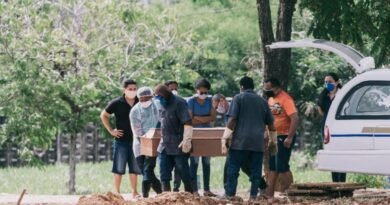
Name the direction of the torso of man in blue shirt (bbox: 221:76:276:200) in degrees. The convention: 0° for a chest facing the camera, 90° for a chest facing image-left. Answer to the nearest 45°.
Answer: approximately 180°

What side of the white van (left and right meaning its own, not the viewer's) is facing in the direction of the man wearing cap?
back

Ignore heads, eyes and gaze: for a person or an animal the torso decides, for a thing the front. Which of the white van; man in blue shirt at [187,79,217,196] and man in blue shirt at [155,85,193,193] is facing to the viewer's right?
the white van

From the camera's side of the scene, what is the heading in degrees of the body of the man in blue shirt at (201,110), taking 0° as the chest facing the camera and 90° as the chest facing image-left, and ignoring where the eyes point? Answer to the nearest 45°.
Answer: approximately 0°

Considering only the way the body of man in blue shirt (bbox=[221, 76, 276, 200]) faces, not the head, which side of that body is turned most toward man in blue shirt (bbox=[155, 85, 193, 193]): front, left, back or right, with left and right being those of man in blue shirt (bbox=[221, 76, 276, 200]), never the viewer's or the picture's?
left

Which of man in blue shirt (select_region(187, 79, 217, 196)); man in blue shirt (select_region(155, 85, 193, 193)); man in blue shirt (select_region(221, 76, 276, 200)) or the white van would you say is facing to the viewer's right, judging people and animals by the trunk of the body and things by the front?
the white van

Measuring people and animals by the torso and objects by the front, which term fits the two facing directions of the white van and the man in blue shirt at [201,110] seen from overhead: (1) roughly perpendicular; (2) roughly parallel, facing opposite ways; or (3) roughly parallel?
roughly perpendicular

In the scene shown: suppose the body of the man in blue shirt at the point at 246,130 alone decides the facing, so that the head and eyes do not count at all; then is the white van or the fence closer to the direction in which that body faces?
the fence

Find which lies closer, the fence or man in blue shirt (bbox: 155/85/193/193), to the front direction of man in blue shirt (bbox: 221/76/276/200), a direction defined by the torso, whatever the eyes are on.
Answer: the fence
